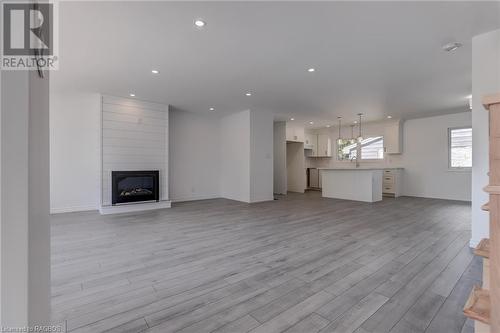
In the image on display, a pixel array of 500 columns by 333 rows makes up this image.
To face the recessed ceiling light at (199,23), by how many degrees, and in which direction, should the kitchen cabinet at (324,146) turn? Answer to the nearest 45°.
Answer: approximately 45° to its right

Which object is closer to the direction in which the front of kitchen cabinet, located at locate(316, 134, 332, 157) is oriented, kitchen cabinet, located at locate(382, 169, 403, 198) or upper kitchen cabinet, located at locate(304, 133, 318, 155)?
the kitchen cabinet

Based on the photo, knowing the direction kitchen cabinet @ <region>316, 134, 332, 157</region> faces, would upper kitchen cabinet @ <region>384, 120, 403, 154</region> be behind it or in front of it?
in front

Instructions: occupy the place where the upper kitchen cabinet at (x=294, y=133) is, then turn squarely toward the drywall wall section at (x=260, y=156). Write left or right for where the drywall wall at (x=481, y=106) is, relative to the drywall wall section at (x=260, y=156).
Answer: left

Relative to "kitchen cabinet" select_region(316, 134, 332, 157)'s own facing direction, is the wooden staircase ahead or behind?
ahead

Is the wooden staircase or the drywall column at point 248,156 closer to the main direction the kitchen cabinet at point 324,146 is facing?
the wooden staircase

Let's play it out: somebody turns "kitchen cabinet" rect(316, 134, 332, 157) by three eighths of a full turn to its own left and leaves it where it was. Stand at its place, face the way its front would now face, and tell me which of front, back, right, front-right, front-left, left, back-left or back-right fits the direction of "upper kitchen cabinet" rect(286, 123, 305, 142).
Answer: back-left
